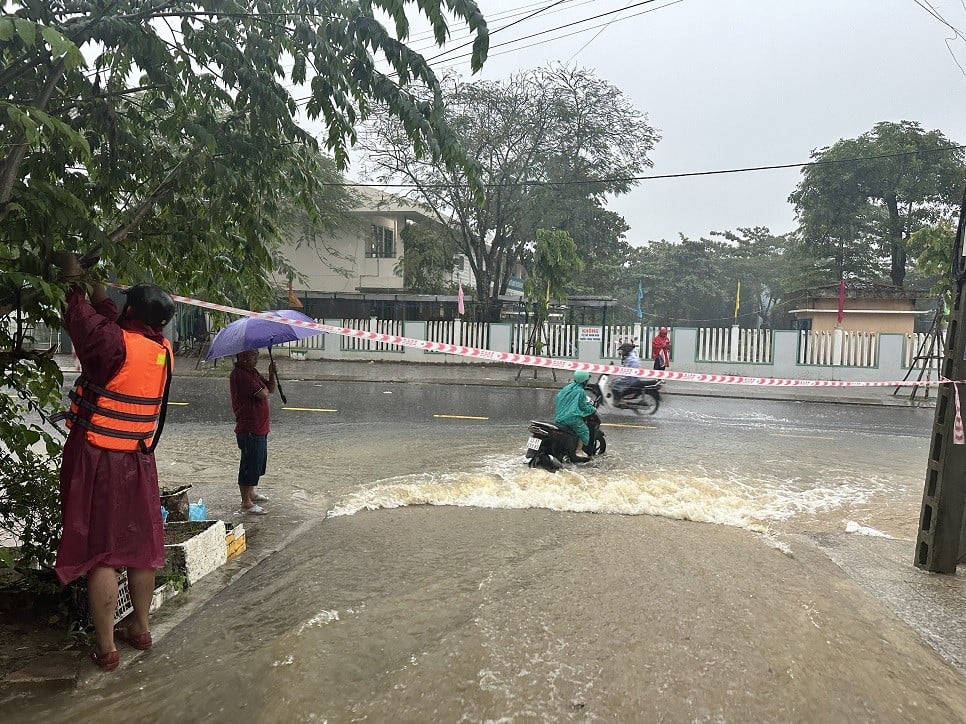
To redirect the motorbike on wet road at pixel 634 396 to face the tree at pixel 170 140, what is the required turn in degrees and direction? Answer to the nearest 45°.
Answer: approximately 90° to its left

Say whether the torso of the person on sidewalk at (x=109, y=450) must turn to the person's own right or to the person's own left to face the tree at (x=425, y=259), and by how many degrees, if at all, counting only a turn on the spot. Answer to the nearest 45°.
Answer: approximately 90° to the person's own right

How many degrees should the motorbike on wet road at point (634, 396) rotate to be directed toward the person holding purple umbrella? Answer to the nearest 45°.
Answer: approximately 90° to its left

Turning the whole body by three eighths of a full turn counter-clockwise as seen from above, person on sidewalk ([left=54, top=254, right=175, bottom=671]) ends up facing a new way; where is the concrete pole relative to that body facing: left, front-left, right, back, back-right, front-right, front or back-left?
left

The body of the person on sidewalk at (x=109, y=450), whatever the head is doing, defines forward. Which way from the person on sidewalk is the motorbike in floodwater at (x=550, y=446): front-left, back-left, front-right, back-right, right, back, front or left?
right

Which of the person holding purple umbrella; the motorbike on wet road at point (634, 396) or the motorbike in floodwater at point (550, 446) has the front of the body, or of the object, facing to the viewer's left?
the motorbike on wet road at point (634, 396)

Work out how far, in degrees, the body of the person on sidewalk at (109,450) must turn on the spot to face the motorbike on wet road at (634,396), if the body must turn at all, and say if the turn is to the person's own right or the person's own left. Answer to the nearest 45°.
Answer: approximately 90° to the person's own right

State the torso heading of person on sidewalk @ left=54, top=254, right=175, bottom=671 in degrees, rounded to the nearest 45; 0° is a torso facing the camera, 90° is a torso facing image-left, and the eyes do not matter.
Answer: approximately 135°

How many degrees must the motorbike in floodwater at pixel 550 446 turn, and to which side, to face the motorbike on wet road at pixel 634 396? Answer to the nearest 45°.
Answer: approximately 45° to its left

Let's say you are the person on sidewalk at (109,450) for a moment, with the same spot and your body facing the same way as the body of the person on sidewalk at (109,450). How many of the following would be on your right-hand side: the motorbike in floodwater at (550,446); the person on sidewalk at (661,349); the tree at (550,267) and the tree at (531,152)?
4

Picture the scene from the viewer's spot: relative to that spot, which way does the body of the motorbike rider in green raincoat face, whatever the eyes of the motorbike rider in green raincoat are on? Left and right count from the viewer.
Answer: facing away from the viewer and to the right of the viewer

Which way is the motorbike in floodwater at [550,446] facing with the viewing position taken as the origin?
facing away from the viewer and to the right of the viewer

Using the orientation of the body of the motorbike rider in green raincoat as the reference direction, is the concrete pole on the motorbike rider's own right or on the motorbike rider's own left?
on the motorbike rider's own right

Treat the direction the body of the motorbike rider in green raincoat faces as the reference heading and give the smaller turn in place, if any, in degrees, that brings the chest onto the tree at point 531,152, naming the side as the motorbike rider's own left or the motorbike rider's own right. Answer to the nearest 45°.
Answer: approximately 45° to the motorbike rider's own left

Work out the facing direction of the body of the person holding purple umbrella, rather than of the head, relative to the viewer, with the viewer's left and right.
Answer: facing to the right of the viewer

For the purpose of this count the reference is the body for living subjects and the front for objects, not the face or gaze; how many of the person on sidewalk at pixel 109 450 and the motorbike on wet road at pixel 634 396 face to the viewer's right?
0

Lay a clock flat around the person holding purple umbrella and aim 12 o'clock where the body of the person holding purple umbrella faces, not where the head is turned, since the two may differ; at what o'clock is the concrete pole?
The concrete pole is roughly at 1 o'clock from the person holding purple umbrella.

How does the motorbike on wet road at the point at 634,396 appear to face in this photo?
to the viewer's left
